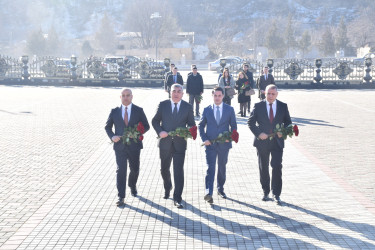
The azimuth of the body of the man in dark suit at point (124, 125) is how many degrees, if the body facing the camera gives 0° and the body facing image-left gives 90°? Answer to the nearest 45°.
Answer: approximately 0°

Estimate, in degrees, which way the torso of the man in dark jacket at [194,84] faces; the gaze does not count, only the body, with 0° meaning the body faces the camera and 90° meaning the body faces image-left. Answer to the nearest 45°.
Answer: approximately 0°

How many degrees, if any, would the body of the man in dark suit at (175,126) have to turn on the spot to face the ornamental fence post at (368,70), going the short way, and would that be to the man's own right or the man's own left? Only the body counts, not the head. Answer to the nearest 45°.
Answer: approximately 135° to the man's own left

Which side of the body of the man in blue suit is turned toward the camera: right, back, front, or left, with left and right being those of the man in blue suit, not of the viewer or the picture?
front

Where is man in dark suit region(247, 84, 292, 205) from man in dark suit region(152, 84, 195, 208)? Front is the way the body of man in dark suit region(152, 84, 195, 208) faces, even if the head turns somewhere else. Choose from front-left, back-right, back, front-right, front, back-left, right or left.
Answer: left

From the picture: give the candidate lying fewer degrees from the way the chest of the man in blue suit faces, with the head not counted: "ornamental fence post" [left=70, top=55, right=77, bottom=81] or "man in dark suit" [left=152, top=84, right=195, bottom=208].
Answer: the man in dark suit

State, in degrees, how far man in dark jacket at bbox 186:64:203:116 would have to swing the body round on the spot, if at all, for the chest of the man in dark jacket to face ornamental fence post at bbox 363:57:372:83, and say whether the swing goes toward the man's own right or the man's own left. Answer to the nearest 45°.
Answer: approximately 135° to the man's own left

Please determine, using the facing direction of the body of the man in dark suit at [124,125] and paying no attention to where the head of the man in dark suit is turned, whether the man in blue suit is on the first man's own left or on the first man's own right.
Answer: on the first man's own left

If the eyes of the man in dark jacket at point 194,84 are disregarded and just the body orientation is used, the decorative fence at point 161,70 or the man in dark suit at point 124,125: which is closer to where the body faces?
the man in dark suit

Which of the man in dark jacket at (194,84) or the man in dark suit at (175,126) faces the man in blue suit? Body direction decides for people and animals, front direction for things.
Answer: the man in dark jacket at (194,84)

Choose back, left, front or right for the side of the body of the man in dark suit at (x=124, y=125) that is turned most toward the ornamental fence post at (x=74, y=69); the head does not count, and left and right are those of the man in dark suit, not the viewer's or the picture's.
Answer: back

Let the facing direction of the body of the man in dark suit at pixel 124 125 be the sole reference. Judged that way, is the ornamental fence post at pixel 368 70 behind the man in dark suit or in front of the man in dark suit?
behind

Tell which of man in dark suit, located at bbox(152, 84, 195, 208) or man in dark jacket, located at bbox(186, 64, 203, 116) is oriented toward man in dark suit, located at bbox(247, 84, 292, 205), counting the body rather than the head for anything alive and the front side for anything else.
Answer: man in dark jacket, located at bbox(186, 64, 203, 116)

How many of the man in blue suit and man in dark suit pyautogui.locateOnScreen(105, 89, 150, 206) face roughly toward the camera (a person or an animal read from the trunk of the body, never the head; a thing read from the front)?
2

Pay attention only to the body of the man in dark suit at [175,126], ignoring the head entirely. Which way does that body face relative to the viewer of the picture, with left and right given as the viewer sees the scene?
facing the viewer

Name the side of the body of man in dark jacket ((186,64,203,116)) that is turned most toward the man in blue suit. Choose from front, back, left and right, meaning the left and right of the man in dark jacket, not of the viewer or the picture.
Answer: front
